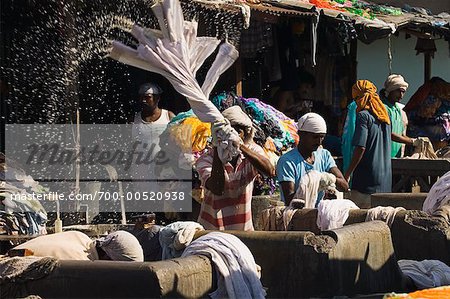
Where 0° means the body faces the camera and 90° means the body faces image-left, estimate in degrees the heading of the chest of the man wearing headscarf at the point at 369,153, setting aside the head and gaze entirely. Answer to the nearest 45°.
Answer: approximately 135°

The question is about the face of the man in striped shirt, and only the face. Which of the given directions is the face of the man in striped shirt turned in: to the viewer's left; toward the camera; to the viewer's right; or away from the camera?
to the viewer's left

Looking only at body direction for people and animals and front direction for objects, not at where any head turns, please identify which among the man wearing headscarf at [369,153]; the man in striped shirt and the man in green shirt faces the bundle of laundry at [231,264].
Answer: the man in striped shirt

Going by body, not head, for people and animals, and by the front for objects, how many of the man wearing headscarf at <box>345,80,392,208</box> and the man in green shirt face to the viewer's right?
1

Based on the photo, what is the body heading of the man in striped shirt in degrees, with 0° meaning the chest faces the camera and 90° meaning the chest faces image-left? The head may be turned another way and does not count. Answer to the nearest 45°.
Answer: approximately 0°

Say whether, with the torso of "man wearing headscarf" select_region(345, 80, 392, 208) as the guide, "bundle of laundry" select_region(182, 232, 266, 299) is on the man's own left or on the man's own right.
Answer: on the man's own left
